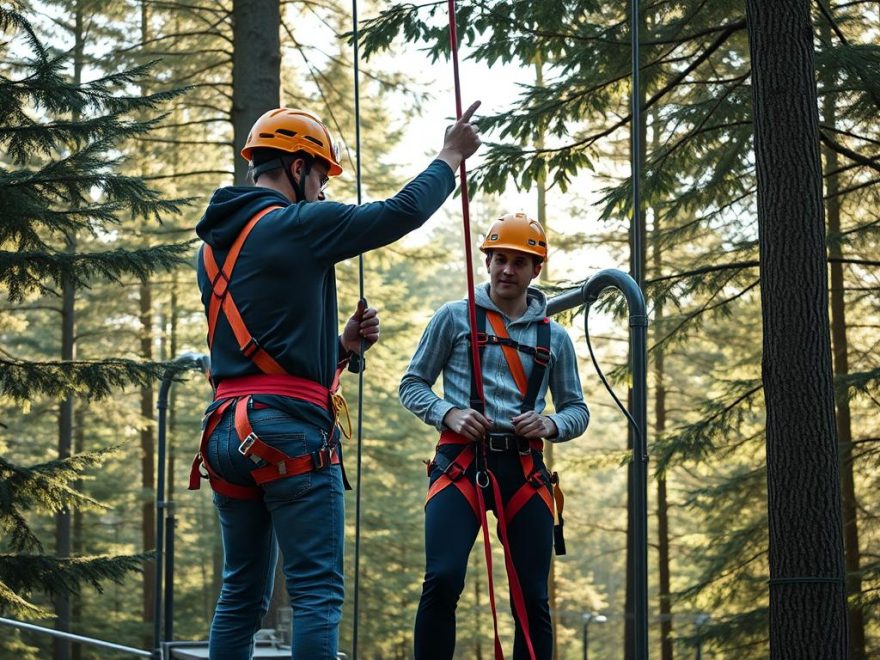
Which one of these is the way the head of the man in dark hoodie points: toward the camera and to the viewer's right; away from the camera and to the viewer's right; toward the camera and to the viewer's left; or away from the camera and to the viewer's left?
away from the camera and to the viewer's right

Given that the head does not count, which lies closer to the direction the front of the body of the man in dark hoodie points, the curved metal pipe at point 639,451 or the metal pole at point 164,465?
the curved metal pipe

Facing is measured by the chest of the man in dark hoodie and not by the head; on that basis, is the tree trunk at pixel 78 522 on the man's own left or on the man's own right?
on the man's own left

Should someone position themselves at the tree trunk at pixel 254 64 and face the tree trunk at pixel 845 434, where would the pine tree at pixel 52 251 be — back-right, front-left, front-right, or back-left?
back-right

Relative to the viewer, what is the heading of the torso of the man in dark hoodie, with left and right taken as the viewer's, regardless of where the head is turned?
facing away from the viewer and to the right of the viewer

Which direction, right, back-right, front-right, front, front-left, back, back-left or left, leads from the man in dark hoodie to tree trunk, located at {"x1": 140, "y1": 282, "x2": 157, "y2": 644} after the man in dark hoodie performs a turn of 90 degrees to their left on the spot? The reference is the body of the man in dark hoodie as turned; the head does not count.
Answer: front-right

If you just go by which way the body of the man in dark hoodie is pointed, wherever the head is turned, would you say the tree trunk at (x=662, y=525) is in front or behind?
in front

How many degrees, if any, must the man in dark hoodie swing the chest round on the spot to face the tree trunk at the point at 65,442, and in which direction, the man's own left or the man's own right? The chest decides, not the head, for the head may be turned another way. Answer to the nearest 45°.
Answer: approximately 45° to the man's own left

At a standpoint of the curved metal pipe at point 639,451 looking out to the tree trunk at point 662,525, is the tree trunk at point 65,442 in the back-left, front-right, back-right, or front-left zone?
front-left

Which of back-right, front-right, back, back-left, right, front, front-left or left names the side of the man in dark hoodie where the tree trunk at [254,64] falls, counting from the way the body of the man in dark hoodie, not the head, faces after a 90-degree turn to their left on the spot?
front-right

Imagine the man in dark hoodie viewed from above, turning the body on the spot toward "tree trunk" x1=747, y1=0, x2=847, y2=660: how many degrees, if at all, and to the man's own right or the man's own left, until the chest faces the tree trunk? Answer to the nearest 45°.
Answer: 0° — they already face it

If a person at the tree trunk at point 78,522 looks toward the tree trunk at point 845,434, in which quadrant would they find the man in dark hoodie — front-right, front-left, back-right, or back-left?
front-right
